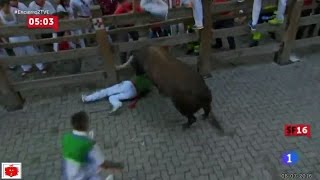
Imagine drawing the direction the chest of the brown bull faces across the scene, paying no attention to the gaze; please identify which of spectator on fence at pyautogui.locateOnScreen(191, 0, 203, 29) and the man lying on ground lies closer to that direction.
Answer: the man lying on ground

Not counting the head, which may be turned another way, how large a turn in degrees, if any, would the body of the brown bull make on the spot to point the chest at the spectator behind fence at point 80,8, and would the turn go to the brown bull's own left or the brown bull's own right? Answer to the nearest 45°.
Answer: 0° — it already faces them

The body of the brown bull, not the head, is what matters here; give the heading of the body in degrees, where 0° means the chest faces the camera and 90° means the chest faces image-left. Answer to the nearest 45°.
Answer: approximately 135°

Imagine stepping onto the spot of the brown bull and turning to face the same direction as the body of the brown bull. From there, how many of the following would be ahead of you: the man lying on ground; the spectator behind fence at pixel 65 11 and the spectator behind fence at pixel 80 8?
3

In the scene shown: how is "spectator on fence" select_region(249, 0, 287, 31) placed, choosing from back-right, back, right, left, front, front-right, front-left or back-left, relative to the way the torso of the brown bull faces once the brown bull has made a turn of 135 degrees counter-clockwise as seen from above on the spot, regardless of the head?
back-left

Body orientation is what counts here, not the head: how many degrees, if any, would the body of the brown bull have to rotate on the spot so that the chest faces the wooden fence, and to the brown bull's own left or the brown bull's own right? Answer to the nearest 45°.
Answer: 0° — it already faces it

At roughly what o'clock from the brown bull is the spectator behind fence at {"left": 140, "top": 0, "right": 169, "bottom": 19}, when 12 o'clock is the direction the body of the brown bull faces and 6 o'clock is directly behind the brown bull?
The spectator behind fence is roughly at 1 o'clock from the brown bull.

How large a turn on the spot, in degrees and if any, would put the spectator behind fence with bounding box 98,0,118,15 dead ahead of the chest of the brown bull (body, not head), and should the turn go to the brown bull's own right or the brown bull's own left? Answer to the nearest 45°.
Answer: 0° — it already faces them

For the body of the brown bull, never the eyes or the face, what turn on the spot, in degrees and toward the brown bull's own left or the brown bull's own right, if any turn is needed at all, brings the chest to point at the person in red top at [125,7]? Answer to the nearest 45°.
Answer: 0° — it already faces them

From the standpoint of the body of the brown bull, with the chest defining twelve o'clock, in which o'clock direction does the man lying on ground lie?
The man lying on ground is roughly at 12 o'clock from the brown bull.

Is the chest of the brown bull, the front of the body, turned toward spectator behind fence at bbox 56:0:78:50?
yes

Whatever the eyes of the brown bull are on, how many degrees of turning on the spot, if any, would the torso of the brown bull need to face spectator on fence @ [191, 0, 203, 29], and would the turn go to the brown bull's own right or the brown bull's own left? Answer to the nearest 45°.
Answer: approximately 45° to the brown bull's own right
